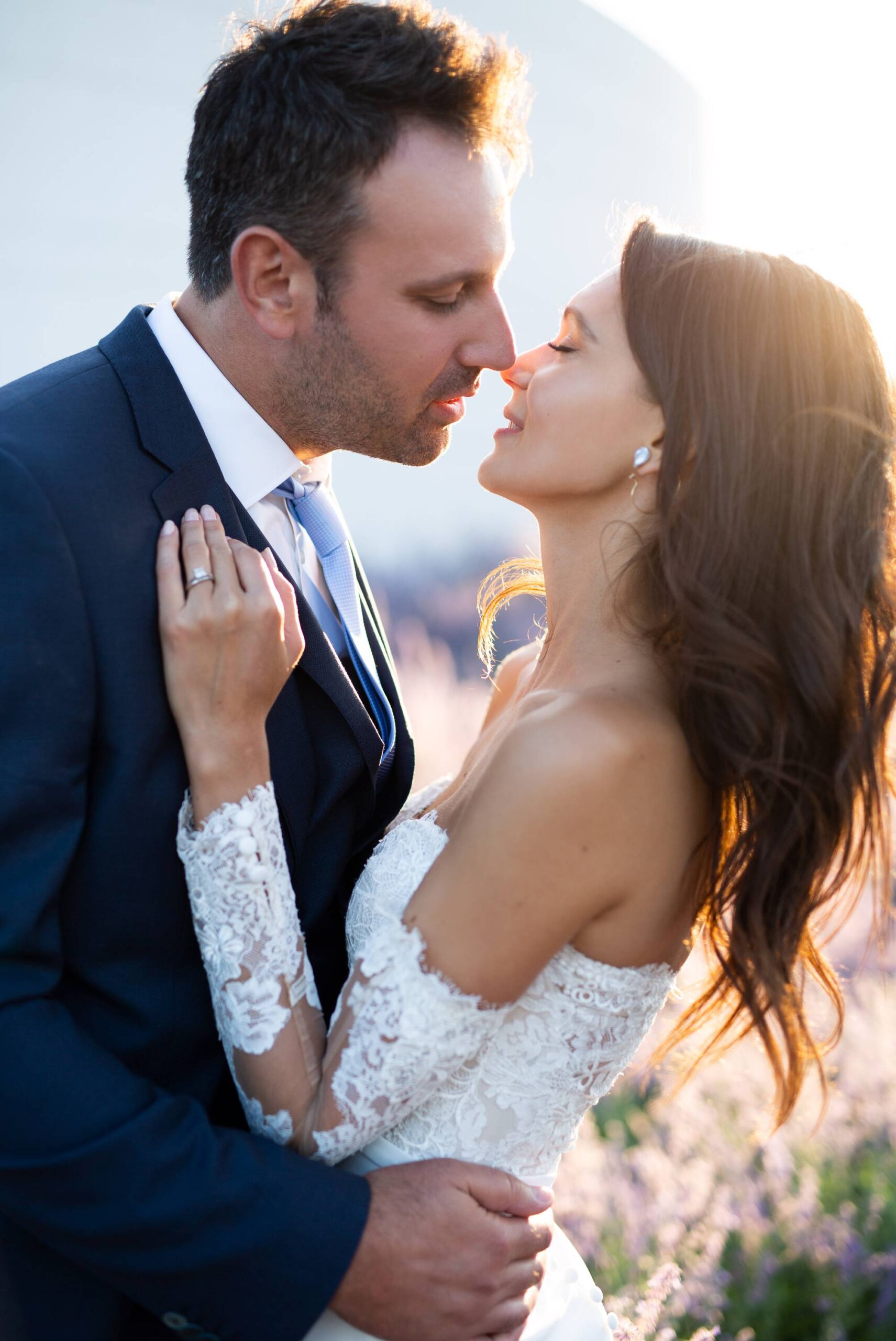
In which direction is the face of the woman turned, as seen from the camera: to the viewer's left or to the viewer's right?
to the viewer's left

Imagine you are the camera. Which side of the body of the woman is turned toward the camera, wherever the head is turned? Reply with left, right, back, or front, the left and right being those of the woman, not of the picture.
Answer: left

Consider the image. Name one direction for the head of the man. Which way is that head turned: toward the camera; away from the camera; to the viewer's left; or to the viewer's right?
to the viewer's right
